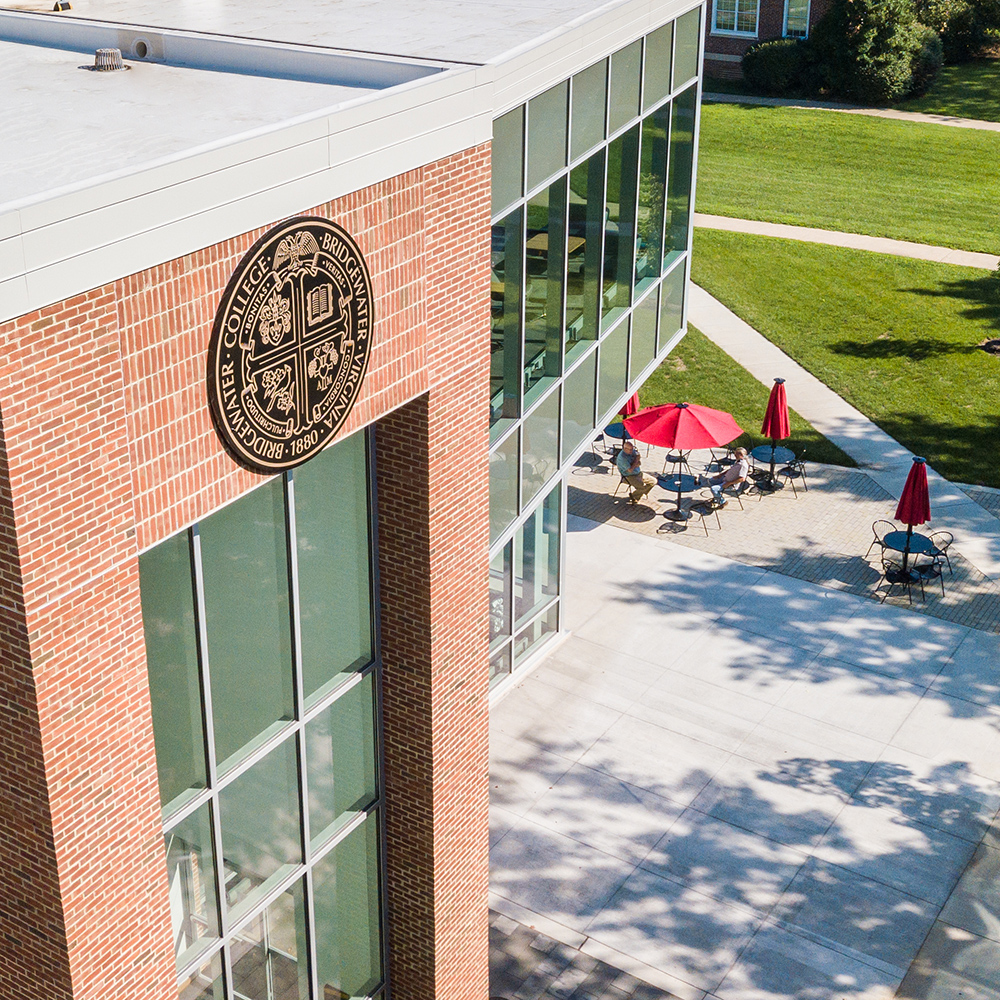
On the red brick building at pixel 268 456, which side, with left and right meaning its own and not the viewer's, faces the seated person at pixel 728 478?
left

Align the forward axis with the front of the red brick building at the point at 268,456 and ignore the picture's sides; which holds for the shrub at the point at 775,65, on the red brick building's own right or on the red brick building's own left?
on the red brick building's own left

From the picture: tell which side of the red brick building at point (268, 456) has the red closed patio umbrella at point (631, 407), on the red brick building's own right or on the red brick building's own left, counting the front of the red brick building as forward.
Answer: on the red brick building's own left

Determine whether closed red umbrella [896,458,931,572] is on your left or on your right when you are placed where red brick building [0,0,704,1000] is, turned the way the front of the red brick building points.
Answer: on your left

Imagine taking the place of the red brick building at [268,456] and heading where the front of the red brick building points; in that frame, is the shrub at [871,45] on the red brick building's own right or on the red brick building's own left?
on the red brick building's own left

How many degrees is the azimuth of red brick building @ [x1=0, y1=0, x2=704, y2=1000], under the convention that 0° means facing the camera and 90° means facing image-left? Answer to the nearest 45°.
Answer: approximately 315°

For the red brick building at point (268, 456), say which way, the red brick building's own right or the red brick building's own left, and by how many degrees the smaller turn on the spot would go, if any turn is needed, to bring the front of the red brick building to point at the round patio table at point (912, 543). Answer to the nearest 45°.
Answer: approximately 90° to the red brick building's own left

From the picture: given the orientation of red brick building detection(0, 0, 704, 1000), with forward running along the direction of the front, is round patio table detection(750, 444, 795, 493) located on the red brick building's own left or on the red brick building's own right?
on the red brick building's own left
